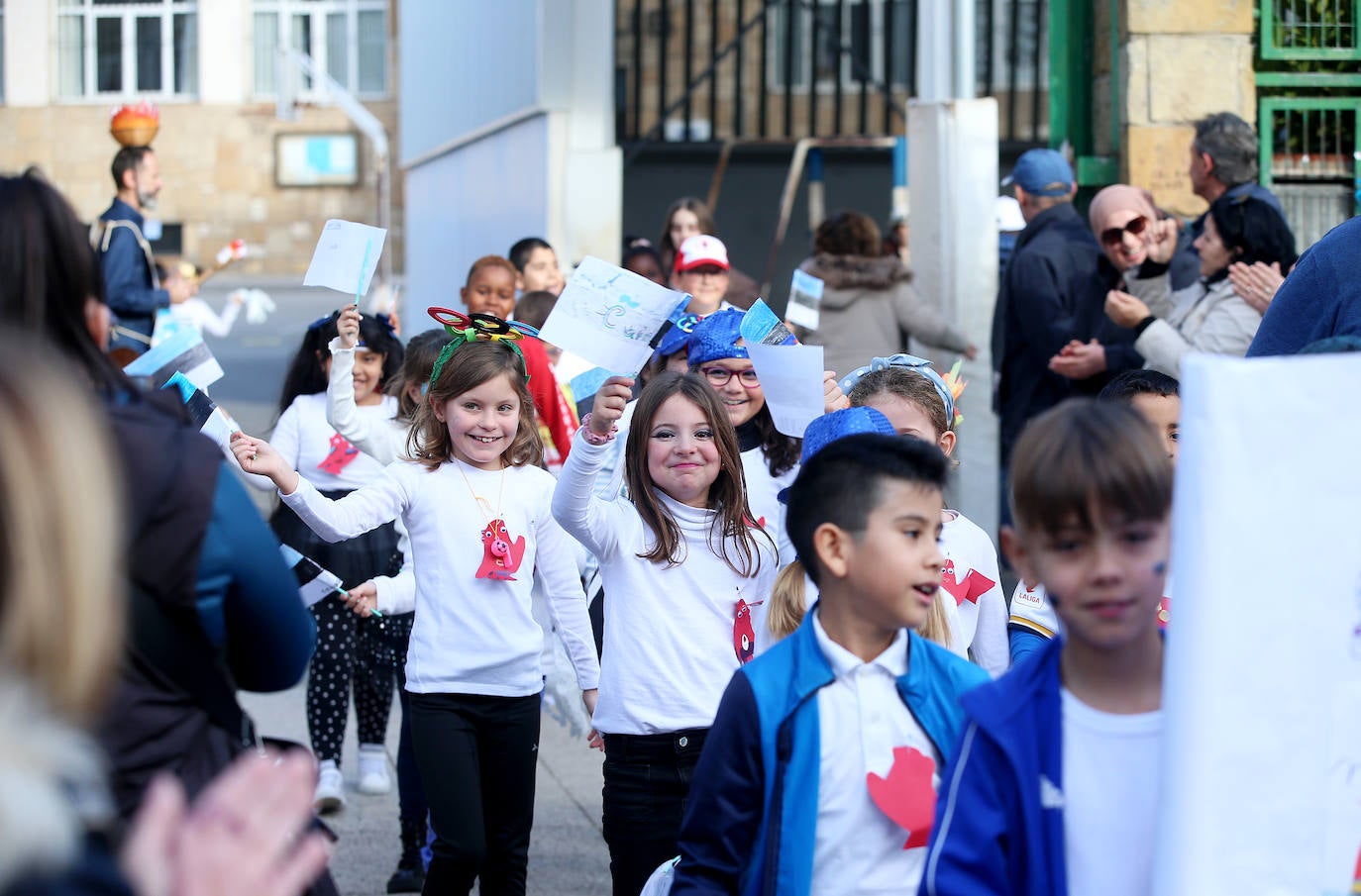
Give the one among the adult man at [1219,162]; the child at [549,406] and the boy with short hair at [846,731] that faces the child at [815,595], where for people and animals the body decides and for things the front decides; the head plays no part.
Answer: the child at [549,406]

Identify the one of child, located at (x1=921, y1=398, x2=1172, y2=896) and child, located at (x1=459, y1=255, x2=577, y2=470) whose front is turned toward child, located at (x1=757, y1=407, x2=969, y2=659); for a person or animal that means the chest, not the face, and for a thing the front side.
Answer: child, located at (x1=459, y1=255, x2=577, y2=470)

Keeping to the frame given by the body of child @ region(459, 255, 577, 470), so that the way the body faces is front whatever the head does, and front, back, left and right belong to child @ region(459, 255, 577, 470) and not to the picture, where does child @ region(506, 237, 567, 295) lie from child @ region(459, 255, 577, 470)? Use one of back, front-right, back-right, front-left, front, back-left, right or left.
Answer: back

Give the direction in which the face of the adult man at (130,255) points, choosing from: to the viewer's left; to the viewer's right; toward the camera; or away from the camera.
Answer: to the viewer's right

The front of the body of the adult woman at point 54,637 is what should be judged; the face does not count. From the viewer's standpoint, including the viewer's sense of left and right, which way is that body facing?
facing away from the viewer and to the right of the viewer

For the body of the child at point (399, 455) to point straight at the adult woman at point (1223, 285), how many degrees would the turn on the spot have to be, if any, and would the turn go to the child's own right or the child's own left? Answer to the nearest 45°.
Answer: approximately 135° to the child's own left
